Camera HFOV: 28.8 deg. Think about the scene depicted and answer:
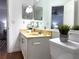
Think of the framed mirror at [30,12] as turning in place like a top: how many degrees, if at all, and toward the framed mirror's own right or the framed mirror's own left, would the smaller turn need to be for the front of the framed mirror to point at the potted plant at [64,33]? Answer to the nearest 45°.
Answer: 0° — it already faces it

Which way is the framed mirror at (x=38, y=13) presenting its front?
toward the camera

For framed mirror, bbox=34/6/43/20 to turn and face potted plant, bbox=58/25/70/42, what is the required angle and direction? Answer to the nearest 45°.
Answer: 0° — it already faces it

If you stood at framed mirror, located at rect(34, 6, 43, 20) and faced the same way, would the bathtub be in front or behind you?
in front

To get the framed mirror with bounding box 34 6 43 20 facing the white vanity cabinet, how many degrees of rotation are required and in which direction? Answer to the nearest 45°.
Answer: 0° — it already faces it

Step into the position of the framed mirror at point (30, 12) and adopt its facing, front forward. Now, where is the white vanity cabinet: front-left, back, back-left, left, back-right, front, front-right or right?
front

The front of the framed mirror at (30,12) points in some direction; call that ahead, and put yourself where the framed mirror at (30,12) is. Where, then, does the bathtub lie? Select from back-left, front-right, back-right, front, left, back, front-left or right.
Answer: front

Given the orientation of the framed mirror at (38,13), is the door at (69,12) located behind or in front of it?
in front

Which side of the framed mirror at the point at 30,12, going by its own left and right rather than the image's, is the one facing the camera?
front
